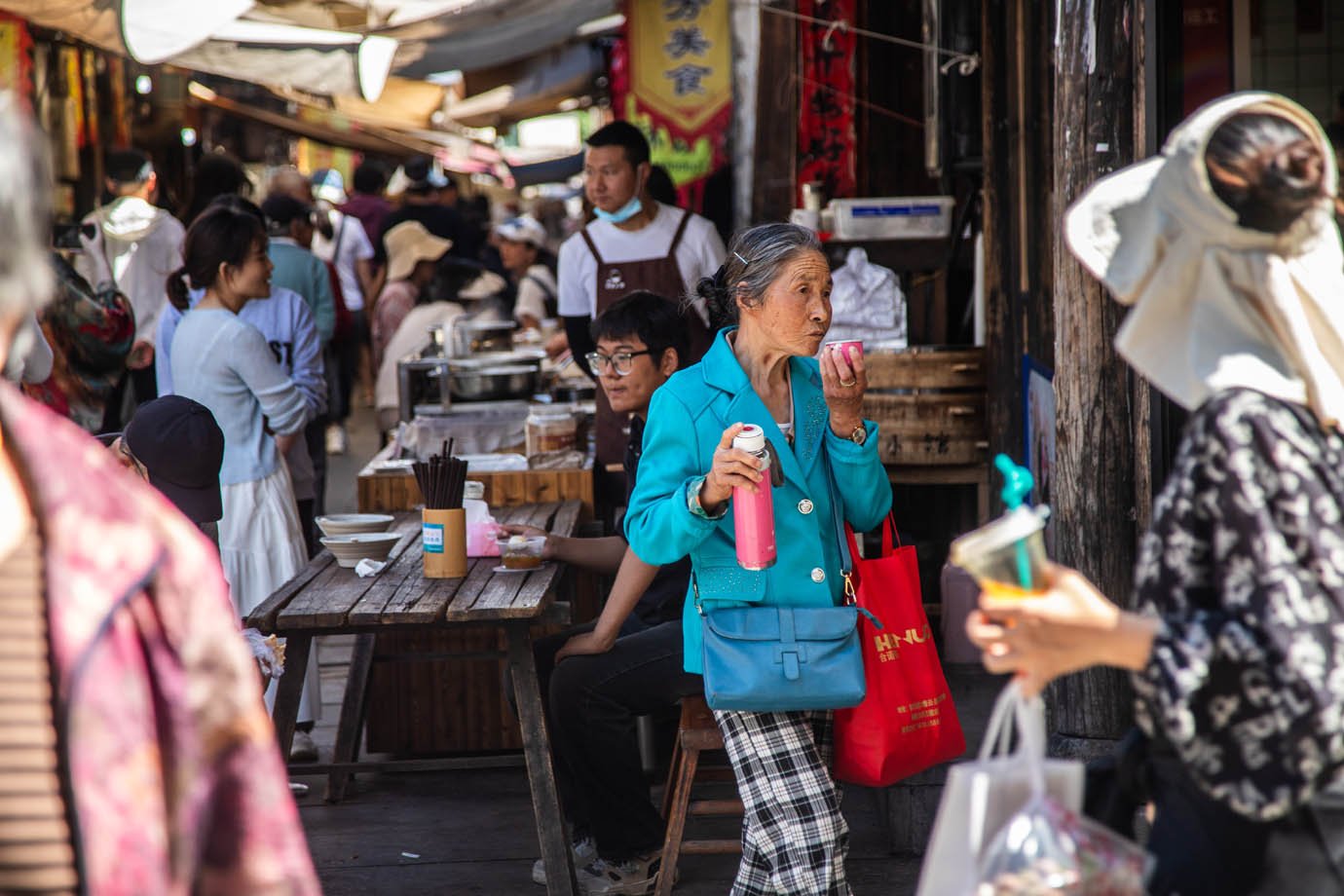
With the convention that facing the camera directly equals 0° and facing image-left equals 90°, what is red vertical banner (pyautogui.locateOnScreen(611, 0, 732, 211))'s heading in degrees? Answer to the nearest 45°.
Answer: approximately 0°

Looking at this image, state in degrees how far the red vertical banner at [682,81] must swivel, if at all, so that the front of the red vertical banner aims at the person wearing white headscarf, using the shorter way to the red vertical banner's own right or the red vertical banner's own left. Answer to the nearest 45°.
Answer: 0° — it already faces them

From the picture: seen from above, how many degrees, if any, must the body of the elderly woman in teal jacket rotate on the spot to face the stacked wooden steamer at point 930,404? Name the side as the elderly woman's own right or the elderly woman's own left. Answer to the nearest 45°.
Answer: approximately 135° to the elderly woman's own left

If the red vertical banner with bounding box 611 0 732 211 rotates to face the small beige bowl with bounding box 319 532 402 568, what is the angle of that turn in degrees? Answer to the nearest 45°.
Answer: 0° — it already faces it

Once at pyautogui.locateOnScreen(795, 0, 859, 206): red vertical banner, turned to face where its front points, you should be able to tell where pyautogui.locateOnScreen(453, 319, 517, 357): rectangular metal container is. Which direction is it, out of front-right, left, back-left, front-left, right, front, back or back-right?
right

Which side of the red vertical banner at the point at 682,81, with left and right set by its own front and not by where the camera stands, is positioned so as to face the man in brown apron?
front

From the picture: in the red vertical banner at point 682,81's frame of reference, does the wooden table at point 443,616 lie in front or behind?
in front

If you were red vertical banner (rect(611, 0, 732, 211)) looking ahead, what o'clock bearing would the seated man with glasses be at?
The seated man with glasses is roughly at 12 o'clock from the red vertical banner.

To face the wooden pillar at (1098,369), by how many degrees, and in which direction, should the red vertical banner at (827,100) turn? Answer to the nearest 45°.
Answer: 0° — it already faces it

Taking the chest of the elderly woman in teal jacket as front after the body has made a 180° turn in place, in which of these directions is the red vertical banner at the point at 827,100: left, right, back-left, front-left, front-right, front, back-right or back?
front-right

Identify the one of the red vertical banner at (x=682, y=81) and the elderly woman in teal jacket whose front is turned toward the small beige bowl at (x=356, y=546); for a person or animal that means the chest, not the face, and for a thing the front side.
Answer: the red vertical banner

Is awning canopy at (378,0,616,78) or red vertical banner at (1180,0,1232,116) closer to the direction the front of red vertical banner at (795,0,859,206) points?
the red vertical banner

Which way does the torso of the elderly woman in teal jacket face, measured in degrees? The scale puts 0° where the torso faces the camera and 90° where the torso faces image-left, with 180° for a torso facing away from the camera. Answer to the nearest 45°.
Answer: approximately 315°

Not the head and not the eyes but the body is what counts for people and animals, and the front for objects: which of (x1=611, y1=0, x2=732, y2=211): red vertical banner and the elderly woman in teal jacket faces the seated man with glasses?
the red vertical banner

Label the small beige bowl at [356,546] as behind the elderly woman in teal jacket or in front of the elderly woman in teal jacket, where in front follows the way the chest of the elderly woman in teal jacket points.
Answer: behind

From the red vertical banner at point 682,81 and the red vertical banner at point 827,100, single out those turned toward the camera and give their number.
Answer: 2
